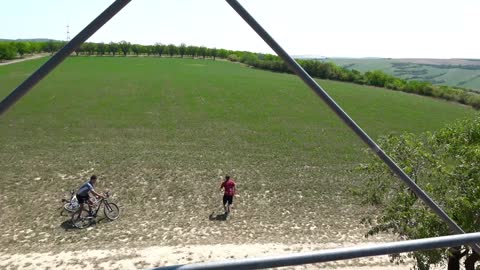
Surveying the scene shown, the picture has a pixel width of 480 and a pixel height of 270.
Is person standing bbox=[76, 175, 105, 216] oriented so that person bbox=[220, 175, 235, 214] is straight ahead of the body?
yes

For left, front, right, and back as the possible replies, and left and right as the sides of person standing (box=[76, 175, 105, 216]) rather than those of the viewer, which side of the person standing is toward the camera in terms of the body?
right
